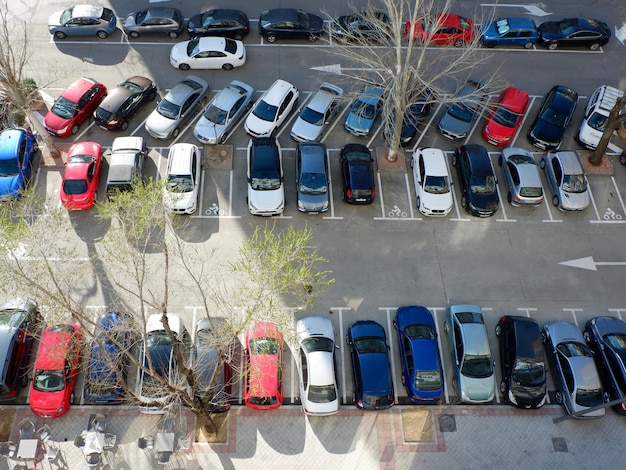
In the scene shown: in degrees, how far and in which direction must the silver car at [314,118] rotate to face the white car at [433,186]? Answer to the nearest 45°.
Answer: approximately 90° to its left

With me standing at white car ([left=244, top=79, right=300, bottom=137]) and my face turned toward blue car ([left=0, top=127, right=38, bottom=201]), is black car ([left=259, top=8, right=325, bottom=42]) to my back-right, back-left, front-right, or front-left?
back-right

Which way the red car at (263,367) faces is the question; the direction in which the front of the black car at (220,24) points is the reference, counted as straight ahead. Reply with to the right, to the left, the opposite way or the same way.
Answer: to the right

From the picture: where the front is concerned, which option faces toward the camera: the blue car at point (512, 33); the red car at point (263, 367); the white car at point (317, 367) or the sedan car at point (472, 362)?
the sedan car

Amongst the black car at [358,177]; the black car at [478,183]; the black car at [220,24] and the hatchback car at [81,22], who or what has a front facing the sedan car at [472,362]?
the black car at [478,183]

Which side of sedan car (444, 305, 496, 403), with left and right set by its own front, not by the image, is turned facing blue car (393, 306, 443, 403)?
right

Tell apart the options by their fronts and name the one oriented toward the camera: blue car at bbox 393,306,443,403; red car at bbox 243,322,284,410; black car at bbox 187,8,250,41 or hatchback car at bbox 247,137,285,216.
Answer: the hatchback car

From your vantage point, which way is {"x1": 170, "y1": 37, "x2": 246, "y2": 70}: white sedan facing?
to the viewer's left
